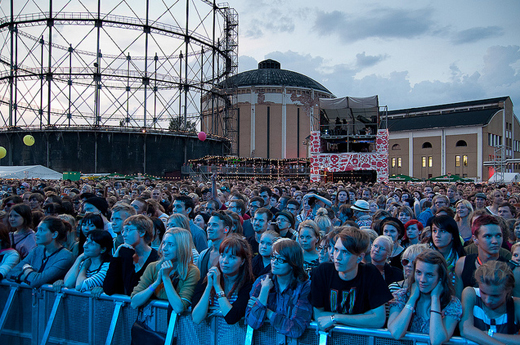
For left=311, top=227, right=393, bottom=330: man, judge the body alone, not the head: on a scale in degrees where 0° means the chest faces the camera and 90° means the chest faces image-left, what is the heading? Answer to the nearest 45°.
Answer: approximately 45°

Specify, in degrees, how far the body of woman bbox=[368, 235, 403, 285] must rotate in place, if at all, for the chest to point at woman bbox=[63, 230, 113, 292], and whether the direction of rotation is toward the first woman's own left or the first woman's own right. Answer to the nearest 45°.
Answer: approximately 45° to the first woman's own right

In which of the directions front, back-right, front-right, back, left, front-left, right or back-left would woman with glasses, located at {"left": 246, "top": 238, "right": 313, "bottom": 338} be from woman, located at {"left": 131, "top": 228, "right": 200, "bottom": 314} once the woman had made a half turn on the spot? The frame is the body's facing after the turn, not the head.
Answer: right

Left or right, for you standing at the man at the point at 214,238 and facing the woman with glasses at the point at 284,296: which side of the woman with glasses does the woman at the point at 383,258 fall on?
left

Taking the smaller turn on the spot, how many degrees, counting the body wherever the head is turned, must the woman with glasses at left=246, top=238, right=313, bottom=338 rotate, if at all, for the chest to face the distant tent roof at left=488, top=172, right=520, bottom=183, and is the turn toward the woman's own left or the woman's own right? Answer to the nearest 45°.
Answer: approximately 180°

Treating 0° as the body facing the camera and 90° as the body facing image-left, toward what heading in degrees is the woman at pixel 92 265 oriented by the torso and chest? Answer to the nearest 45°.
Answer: approximately 45°
